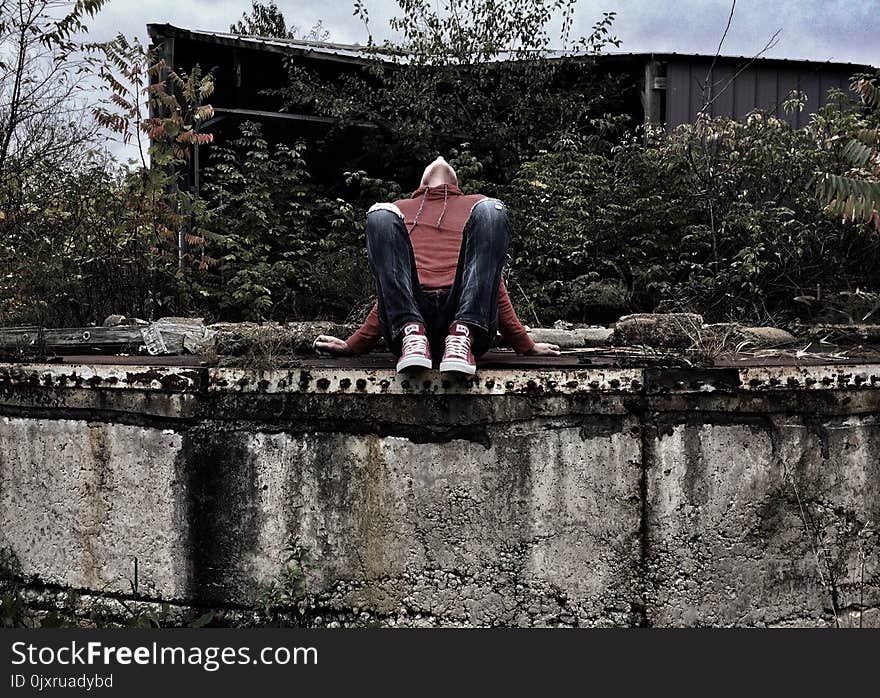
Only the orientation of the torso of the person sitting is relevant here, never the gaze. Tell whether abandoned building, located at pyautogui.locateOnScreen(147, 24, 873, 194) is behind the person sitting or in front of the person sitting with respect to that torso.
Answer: behind

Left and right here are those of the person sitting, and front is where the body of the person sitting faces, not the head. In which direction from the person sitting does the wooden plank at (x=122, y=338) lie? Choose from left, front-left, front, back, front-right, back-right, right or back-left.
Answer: back-right

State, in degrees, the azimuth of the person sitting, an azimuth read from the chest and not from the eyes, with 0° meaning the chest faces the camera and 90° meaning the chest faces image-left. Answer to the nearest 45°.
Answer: approximately 0°
